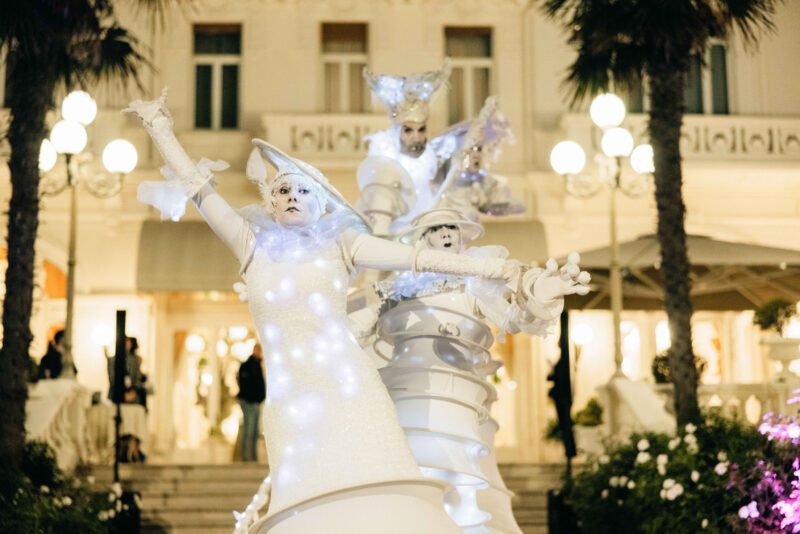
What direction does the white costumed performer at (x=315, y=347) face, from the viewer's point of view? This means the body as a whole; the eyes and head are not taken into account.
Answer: toward the camera

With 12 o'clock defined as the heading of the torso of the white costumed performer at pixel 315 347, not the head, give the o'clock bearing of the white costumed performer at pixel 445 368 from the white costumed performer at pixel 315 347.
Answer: the white costumed performer at pixel 445 368 is roughly at 7 o'clock from the white costumed performer at pixel 315 347.

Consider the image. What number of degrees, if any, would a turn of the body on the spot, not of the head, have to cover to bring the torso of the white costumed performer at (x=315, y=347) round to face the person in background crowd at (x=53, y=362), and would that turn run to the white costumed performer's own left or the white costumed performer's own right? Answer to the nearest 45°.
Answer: approximately 180°

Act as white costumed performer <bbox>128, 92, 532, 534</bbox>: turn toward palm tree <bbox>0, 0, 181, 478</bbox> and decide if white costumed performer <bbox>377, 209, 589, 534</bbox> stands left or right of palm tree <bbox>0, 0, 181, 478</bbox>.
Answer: right

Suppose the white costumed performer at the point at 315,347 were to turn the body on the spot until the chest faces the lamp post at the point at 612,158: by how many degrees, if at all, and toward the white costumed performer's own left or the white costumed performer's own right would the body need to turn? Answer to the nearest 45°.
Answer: approximately 180°

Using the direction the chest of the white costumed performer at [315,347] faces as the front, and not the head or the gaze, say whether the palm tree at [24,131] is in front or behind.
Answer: behind

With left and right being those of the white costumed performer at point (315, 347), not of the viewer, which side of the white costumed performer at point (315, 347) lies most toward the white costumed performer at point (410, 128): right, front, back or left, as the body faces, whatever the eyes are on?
back

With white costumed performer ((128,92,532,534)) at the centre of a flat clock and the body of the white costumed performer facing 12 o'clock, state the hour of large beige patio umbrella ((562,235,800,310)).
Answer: The large beige patio umbrella is roughly at 7 o'clock from the white costumed performer.

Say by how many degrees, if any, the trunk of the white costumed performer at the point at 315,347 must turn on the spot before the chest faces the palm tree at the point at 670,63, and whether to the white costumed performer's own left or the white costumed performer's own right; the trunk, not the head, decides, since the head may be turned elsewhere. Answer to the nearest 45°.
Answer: approximately 135° to the white costumed performer's own left

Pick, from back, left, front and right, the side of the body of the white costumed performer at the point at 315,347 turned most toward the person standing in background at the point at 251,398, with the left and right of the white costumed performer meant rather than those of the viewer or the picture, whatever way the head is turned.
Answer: back

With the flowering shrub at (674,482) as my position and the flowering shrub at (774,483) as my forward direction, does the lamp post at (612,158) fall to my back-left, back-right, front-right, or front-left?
back-left
